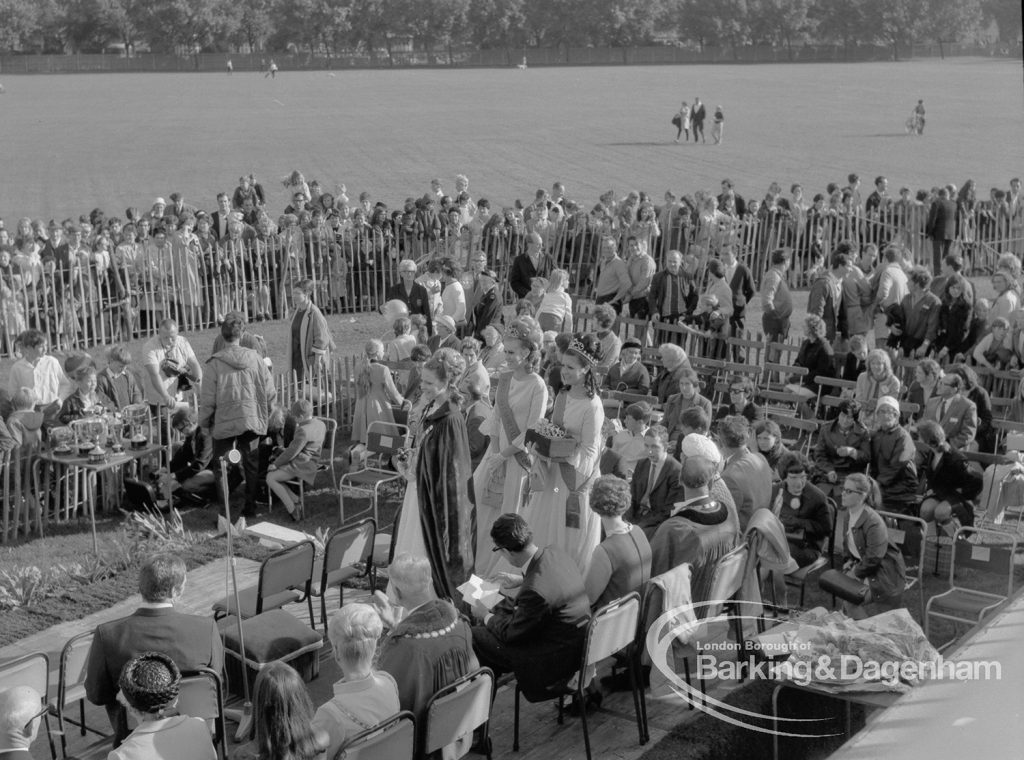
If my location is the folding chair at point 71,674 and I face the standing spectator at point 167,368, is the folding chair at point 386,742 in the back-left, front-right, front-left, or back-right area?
back-right

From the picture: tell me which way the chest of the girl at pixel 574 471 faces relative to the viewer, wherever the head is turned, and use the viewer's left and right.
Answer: facing the viewer and to the left of the viewer

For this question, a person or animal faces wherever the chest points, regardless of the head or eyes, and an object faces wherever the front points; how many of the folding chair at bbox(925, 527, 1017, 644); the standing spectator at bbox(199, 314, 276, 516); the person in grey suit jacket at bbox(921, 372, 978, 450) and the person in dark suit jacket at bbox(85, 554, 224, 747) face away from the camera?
2

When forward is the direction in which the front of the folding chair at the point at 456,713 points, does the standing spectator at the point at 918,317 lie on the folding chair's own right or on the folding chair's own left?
on the folding chair's own right

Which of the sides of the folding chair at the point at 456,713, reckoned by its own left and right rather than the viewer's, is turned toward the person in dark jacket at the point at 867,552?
right

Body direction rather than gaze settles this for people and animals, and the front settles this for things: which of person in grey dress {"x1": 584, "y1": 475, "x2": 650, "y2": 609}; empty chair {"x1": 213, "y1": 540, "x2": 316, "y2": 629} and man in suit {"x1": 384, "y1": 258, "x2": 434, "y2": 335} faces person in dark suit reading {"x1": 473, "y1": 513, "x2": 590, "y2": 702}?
the man in suit

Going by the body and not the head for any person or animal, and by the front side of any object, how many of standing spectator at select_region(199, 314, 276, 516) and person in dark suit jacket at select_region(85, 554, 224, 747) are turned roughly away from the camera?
2

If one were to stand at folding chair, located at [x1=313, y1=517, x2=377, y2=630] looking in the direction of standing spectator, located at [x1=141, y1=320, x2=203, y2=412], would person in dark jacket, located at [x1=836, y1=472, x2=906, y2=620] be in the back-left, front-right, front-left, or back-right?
back-right

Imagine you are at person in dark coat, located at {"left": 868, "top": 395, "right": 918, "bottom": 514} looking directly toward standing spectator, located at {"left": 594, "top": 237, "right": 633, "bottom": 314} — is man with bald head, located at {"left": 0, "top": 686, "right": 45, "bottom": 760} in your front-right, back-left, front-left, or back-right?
back-left

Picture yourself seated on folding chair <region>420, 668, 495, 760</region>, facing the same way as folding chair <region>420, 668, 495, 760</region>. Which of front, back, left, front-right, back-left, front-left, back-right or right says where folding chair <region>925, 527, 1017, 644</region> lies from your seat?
right

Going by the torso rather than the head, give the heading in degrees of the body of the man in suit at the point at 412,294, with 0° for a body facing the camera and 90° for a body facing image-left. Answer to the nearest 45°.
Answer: approximately 0°

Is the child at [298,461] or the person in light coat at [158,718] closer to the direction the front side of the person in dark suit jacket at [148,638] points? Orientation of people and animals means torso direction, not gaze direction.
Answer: the child

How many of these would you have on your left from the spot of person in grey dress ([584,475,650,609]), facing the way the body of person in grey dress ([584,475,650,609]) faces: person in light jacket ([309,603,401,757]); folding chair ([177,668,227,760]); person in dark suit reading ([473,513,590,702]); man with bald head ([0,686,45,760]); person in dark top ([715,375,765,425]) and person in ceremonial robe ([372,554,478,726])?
5

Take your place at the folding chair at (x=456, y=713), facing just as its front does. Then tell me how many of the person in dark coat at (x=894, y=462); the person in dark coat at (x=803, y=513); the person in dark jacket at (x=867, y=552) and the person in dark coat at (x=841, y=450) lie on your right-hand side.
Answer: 4

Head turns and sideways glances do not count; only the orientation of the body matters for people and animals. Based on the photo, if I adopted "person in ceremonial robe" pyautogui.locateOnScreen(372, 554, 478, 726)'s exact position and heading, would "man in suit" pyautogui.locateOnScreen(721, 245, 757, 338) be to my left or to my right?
on my right

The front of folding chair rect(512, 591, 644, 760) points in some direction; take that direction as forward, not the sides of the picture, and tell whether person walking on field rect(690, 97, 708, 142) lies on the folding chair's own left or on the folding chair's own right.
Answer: on the folding chair's own right

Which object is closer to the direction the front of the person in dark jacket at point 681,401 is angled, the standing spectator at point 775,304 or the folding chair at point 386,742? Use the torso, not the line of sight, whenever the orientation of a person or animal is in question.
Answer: the folding chair
